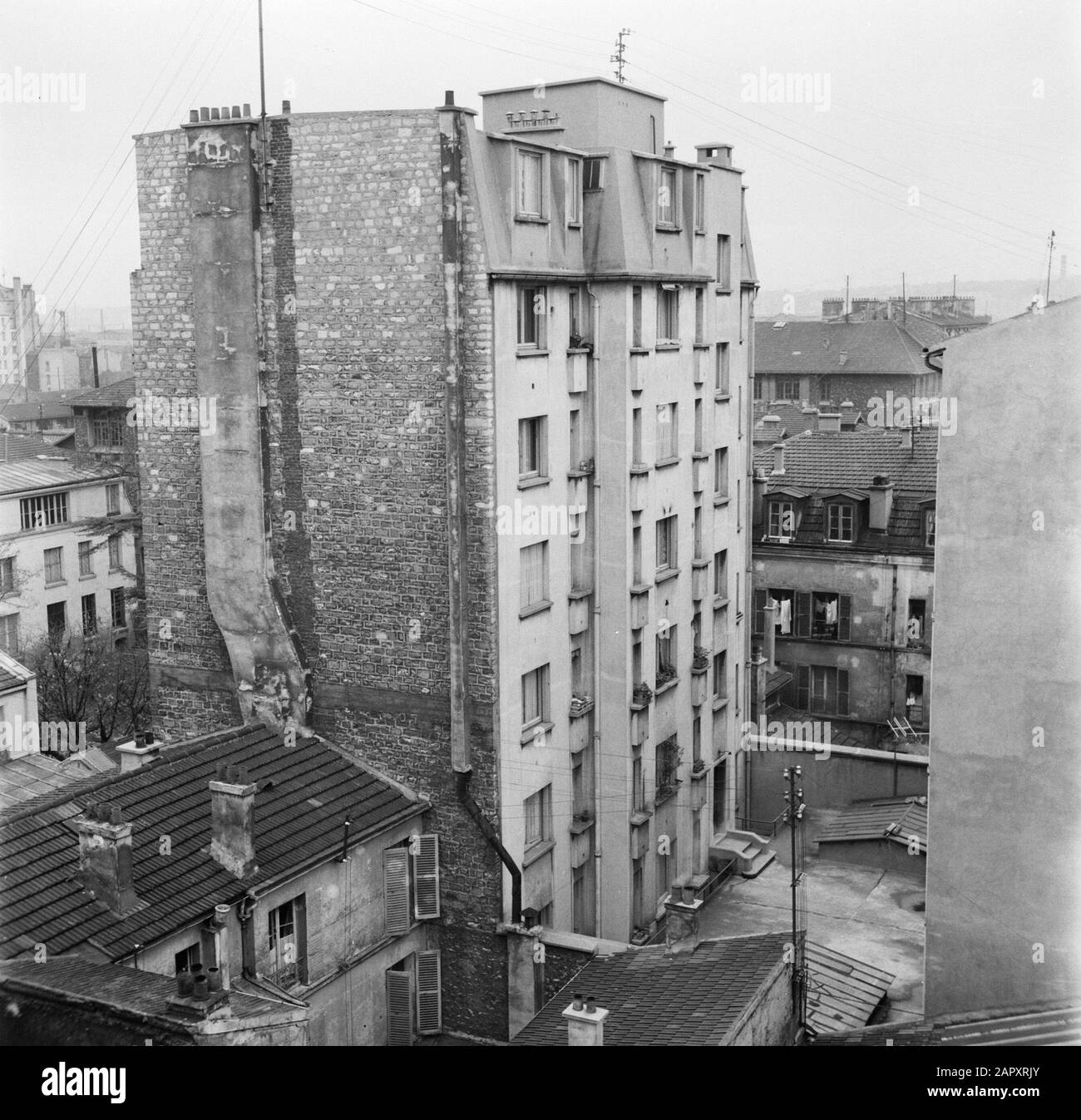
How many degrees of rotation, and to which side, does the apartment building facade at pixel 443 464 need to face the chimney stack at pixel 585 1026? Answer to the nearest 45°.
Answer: approximately 45° to its right

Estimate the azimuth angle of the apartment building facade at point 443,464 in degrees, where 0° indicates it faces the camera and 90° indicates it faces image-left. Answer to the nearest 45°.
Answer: approximately 315°
